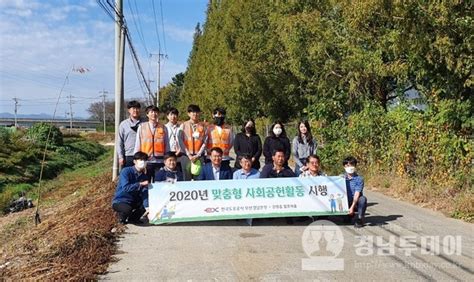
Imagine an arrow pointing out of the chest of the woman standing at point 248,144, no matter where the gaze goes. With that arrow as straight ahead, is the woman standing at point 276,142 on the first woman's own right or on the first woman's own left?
on the first woman's own left

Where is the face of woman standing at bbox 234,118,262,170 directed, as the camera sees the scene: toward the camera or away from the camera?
toward the camera

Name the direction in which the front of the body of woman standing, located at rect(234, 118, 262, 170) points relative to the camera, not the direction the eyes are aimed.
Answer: toward the camera

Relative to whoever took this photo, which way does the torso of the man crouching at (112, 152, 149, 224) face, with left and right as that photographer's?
facing the viewer and to the right of the viewer

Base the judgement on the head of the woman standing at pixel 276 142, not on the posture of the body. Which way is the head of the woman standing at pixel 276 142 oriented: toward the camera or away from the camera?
toward the camera

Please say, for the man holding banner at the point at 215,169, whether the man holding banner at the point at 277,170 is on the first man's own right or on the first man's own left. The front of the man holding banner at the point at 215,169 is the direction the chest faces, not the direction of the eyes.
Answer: on the first man's own left

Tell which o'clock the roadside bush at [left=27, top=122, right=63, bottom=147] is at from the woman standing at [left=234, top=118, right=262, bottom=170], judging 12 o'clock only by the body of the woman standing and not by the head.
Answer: The roadside bush is roughly at 5 o'clock from the woman standing.

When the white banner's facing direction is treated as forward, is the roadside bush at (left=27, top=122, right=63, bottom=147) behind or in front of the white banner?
behind

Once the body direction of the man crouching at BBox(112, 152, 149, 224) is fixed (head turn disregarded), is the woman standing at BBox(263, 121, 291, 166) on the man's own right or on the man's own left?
on the man's own left

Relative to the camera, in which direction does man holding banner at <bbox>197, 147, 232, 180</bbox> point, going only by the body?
toward the camera

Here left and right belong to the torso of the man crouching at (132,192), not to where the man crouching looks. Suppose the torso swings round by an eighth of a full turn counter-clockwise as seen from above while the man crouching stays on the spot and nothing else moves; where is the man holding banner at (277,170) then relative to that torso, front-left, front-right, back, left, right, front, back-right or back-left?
front

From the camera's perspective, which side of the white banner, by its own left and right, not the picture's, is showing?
front

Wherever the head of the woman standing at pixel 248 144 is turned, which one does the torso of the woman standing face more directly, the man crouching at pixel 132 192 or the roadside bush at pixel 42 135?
the man crouching

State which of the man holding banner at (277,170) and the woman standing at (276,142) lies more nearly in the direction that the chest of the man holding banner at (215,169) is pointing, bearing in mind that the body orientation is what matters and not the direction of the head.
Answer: the man holding banner

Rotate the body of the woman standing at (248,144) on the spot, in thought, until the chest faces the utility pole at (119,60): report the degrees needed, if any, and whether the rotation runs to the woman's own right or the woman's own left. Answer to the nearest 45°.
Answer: approximately 135° to the woman's own right

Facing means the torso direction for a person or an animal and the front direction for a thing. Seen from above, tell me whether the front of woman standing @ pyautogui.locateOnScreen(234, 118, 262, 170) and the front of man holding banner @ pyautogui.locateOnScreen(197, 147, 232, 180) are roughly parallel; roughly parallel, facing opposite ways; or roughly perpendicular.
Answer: roughly parallel
